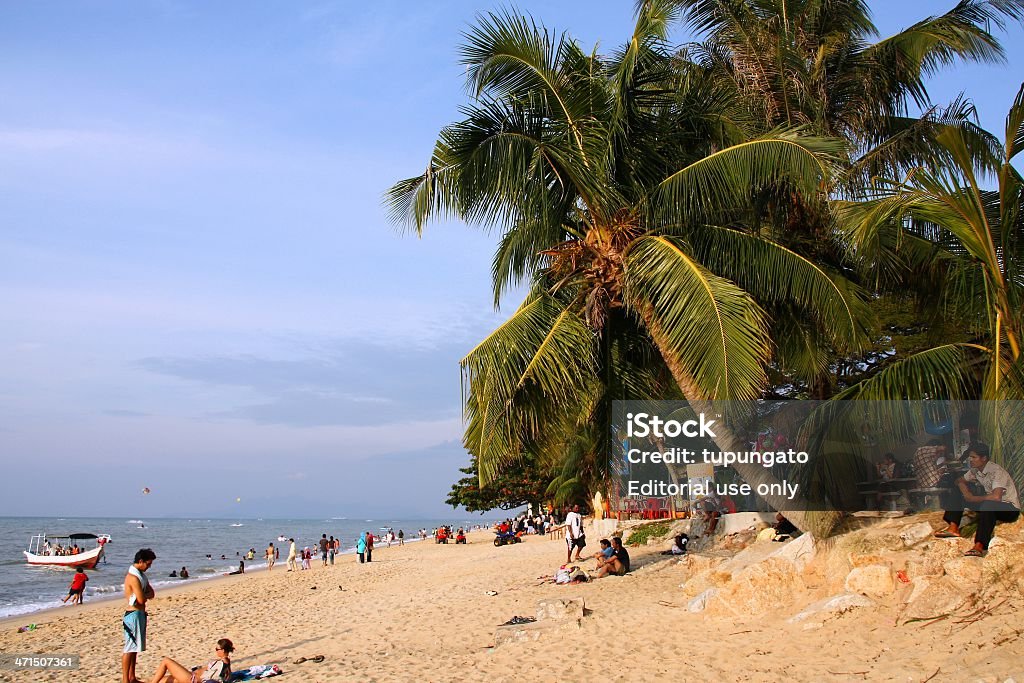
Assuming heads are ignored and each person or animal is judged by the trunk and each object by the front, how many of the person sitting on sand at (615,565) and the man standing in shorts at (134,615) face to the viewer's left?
1

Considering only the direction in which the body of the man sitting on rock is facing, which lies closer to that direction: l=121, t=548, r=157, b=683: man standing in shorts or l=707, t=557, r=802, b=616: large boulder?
the man standing in shorts

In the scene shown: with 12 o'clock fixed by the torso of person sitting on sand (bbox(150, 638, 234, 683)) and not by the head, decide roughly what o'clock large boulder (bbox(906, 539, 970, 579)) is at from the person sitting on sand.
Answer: The large boulder is roughly at 7 o'clock from the person sitting on sand.

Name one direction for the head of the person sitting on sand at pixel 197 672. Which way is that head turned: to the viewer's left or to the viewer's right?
to the viewer's left

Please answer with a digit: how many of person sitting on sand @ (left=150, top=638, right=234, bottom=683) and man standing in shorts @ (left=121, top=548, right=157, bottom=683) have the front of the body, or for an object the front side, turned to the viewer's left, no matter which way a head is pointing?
1

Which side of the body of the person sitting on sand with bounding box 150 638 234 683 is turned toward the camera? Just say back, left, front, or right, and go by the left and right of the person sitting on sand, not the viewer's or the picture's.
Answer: left

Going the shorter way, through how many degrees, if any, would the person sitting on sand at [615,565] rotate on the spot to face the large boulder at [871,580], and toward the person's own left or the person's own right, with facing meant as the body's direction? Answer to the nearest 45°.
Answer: approximately 90° to the person's own left

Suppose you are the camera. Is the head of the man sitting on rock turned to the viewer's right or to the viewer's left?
to the viewer's left

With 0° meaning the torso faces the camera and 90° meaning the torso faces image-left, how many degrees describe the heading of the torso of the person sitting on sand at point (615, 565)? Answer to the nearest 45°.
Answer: approximately 90°
